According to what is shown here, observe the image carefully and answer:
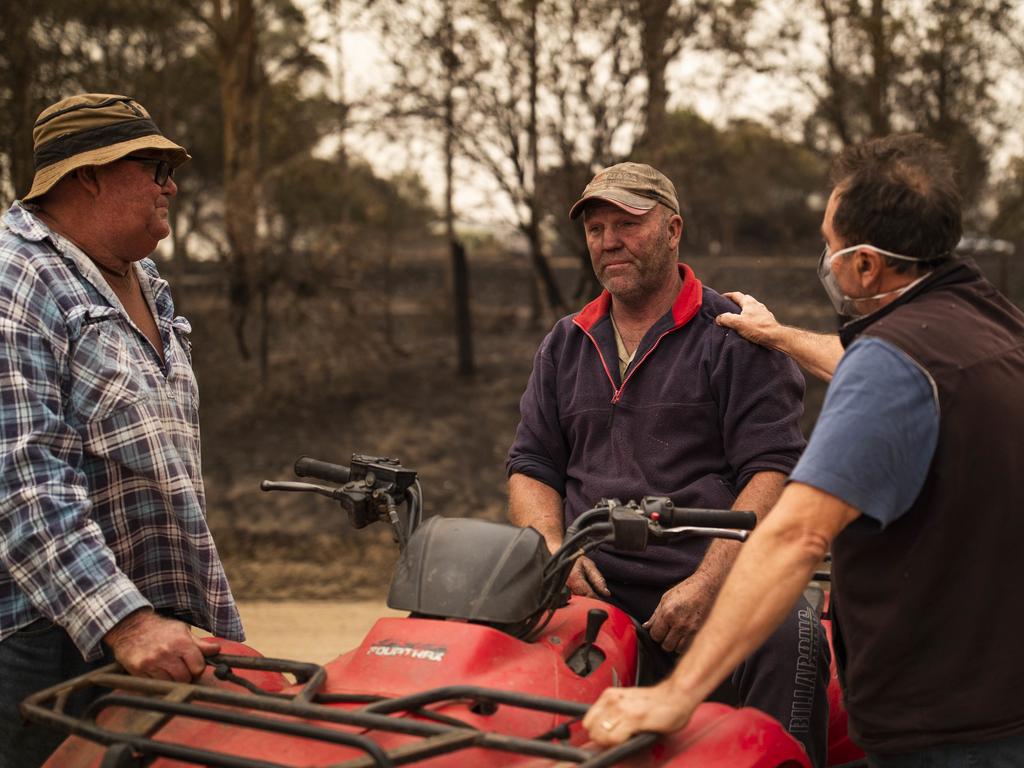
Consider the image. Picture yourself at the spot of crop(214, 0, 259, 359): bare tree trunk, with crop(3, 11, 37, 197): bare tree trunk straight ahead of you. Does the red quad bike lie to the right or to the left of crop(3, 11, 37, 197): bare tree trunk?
left

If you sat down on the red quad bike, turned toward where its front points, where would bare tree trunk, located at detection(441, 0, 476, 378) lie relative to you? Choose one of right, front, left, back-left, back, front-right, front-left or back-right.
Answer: back-right

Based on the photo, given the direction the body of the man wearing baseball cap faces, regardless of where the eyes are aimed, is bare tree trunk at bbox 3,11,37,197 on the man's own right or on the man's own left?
on the man's own right

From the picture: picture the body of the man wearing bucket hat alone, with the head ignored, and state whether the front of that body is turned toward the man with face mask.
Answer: yes

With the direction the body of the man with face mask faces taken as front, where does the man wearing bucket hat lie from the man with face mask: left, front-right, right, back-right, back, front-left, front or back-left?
front-left

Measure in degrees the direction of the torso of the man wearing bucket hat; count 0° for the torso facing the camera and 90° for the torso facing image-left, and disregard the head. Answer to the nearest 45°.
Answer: approximately 315°

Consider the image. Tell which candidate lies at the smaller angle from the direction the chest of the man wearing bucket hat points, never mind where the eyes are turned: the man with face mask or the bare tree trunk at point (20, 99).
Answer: the man with face mask

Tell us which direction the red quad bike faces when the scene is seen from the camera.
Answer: facing the viewer and to the left of the viewer

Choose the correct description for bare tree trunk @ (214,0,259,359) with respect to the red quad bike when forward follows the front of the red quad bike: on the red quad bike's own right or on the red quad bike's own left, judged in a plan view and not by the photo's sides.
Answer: on the red quad bike's own right

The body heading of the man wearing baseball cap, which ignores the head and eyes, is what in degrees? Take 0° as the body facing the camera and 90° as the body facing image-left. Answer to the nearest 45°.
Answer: approximately 45°

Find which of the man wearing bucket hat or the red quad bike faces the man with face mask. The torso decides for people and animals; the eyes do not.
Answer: the man wearing bucket hat

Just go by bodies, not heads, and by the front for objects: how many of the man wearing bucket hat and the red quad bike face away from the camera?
0

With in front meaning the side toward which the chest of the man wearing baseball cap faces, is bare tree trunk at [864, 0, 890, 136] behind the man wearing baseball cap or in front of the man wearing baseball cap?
behind

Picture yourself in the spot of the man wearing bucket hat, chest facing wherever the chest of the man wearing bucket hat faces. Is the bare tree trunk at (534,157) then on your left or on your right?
on your left

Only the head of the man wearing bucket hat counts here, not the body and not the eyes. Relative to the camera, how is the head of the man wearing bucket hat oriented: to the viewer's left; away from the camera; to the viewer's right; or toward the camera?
to the viewer's right

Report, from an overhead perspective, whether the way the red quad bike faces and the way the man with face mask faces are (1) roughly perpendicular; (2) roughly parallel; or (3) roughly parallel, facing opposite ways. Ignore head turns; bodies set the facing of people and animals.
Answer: roughly perpendicular

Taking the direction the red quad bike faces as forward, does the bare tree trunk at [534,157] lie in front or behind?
behind

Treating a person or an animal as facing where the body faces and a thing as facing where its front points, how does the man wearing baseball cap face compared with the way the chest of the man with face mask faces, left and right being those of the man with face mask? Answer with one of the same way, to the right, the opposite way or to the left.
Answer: to the left

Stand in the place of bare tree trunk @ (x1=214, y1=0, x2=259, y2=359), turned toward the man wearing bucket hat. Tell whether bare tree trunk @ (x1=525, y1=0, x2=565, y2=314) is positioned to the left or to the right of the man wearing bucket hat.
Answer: left
